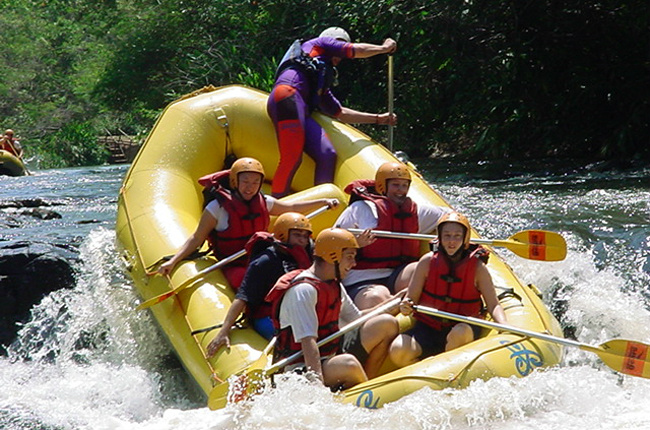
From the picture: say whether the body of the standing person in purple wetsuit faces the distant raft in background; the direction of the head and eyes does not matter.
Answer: no

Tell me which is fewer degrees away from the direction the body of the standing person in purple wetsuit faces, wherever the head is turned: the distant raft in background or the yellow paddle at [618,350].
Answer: the yellow paddle

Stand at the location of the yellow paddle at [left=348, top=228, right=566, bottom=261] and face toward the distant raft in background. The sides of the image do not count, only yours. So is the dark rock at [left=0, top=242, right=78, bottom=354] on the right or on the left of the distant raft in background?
left

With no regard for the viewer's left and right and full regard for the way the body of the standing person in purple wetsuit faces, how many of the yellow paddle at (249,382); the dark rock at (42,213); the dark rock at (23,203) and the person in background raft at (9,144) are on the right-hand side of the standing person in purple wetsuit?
1

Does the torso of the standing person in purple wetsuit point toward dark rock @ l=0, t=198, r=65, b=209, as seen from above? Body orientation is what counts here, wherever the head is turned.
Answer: no

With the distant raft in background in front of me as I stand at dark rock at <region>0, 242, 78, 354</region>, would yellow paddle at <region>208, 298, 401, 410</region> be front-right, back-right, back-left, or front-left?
back-right

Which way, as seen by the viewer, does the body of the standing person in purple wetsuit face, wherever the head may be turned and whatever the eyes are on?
to the viewer's right

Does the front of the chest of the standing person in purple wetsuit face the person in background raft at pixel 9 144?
no

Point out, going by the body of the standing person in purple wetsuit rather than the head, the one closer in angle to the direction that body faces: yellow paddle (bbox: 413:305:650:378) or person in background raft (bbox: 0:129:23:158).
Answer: the yellow paddle

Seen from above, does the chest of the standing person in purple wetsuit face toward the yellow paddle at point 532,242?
no
